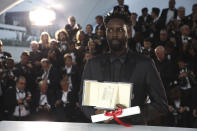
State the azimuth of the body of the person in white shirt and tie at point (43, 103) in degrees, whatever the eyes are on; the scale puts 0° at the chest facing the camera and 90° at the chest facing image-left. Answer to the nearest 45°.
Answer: approximately 0°

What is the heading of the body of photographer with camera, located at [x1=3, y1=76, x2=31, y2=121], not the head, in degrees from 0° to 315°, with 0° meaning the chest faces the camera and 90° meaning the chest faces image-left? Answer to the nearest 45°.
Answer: approximately 315°

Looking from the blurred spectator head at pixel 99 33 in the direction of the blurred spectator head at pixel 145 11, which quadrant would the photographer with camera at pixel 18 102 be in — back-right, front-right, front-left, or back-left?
back-right
